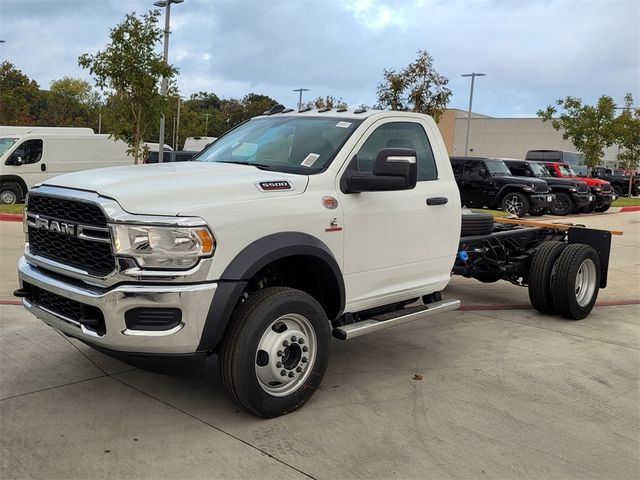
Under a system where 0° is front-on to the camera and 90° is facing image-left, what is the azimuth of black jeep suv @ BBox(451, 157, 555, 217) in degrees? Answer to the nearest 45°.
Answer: approximately 315°

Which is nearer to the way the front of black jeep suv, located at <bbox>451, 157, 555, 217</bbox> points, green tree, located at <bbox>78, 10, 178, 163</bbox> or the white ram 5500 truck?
the white ram 5500 truck

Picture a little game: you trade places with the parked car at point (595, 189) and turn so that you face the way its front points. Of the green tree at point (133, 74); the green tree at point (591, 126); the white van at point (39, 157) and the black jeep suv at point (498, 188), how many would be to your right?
3

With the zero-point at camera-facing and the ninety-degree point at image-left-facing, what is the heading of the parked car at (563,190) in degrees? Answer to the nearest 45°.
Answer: approximately 315°

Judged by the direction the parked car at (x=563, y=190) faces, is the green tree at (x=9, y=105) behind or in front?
behind

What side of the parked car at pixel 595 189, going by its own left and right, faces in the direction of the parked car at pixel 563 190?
right

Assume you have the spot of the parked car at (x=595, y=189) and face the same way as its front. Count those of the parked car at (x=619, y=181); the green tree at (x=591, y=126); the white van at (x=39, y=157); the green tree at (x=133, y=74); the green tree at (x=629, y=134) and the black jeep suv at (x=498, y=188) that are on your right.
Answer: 3

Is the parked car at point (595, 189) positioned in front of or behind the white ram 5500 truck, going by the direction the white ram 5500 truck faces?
behind

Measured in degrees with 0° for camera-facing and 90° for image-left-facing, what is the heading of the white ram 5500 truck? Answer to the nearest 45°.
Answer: approximately 45°

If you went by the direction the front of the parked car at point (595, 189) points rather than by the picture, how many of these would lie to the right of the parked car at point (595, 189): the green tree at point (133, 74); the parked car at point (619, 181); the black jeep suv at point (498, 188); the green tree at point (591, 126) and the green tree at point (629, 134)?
2

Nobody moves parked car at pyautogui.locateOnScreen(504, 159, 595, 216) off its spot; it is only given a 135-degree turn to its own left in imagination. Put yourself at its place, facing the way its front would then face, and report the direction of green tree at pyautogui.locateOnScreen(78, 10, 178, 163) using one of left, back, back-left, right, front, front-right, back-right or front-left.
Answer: back-left

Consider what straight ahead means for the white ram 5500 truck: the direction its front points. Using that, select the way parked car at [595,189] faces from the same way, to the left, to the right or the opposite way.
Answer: to the left

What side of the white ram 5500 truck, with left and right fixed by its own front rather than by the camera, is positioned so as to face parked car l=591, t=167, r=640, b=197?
back
